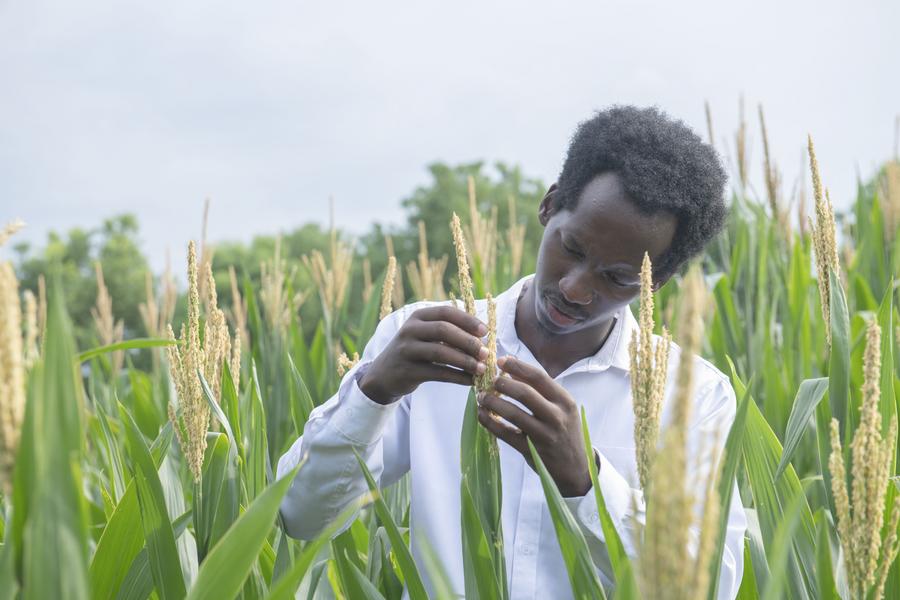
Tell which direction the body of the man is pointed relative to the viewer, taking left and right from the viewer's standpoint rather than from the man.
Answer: facing the viewer

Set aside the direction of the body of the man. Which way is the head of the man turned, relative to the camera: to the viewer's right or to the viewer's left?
to the viewer's left
